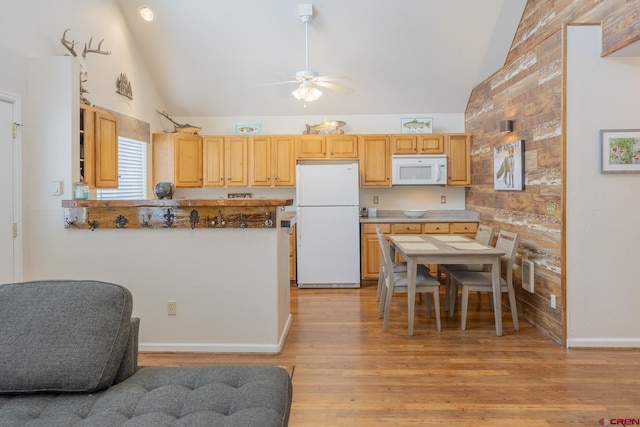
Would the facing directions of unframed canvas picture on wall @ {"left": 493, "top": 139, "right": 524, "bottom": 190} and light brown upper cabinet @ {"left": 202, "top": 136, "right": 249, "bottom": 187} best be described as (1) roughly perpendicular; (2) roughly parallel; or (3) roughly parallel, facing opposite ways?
roughly perpendicular

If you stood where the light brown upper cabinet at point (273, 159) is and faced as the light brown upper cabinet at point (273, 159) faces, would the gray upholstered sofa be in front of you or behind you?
in front

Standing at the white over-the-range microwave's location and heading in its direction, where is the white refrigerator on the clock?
The white refrigerator is roughly at 2 o'clock from the white over-the-range microwave.

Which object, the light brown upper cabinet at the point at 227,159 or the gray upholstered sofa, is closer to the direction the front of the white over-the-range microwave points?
the gray upholstered sofa

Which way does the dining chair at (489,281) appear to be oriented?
to the viewer's left

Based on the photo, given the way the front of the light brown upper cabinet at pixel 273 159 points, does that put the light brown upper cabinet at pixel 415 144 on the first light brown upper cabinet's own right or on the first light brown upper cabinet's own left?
on the first light brown upper cabinet's own left
